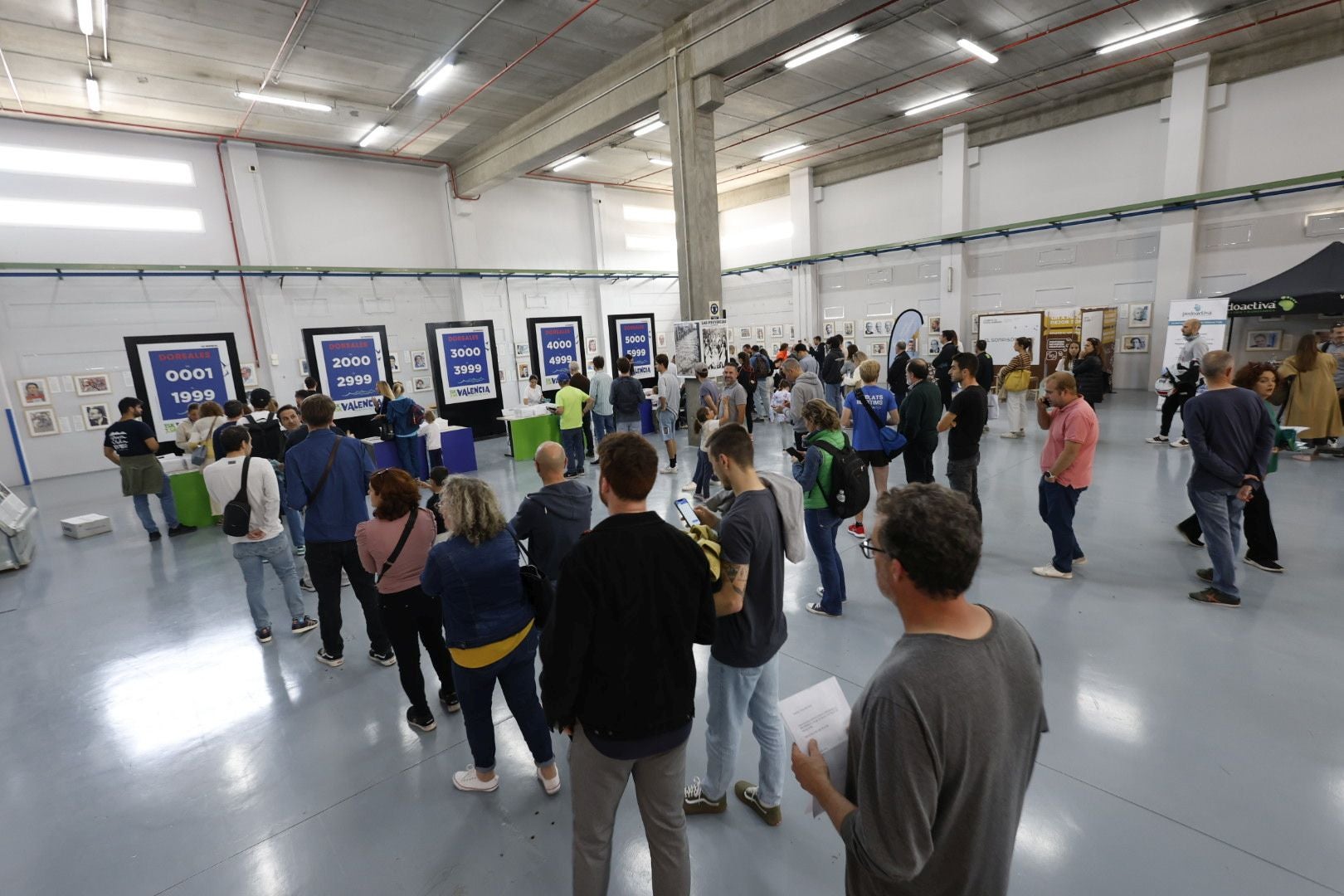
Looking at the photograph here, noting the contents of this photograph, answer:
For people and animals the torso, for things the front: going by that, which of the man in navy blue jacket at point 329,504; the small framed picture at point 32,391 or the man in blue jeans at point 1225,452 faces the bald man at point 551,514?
the small framed picture

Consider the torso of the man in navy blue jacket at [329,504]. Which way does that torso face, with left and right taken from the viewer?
facing away from the viewer

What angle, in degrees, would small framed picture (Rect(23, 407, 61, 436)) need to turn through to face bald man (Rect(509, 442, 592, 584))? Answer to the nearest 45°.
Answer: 0° — it already faces them

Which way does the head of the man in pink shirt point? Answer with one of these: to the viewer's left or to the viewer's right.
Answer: to the viewer's left

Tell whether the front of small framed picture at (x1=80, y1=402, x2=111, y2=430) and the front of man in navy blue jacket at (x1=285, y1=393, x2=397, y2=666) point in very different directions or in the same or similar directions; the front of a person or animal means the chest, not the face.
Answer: very different directions

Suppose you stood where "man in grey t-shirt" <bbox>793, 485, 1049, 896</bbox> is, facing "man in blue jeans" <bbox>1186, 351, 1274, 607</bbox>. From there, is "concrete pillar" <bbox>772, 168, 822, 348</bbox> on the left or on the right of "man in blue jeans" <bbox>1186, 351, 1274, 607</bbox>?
left

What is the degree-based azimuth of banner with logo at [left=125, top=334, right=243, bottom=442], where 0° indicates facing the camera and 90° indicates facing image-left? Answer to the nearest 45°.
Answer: approximately 0°

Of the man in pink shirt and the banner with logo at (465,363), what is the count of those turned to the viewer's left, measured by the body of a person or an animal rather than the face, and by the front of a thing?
1

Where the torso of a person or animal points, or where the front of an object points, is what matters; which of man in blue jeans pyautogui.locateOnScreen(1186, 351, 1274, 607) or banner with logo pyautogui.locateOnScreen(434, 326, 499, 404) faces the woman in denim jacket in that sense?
the banner with logo

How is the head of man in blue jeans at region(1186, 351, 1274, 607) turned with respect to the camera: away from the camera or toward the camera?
away from the camera
